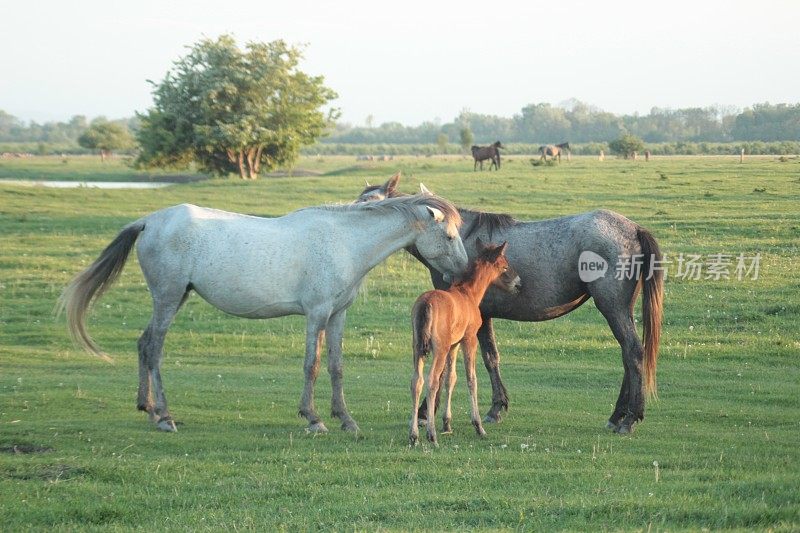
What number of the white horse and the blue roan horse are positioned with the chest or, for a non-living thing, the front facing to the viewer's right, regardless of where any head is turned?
1

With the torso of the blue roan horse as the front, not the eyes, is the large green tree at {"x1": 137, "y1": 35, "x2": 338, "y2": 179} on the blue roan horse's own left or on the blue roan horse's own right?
on the blue roan horse's own right

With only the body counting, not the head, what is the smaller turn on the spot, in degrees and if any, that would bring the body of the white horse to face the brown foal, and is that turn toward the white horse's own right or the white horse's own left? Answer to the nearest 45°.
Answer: approximately 45° to the white horse's own right

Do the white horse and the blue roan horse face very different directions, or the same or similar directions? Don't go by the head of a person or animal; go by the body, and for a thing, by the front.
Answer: very different directions

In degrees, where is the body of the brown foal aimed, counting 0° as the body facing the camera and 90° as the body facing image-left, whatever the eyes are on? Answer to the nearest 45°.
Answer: approximately 225°

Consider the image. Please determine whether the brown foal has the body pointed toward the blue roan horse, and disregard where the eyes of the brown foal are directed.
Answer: yes

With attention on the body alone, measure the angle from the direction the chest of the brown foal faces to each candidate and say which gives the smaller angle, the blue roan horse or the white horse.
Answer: the blue roan horse

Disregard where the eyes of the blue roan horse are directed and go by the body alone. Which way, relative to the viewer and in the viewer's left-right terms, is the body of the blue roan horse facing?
facing to the left of the viewer

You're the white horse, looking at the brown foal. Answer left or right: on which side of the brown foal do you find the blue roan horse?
left

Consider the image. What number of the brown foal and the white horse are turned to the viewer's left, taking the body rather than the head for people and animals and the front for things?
0

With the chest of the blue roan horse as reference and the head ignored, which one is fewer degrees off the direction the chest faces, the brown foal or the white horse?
the white horse

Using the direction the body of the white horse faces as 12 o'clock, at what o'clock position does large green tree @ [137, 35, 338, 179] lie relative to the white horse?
The large green tree is roughly at 9 o'clock from the white horse.

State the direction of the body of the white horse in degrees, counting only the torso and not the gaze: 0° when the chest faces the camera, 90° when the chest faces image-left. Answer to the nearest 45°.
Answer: approximately 270°

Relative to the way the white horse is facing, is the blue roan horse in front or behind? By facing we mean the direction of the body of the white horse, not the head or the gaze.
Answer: in front
